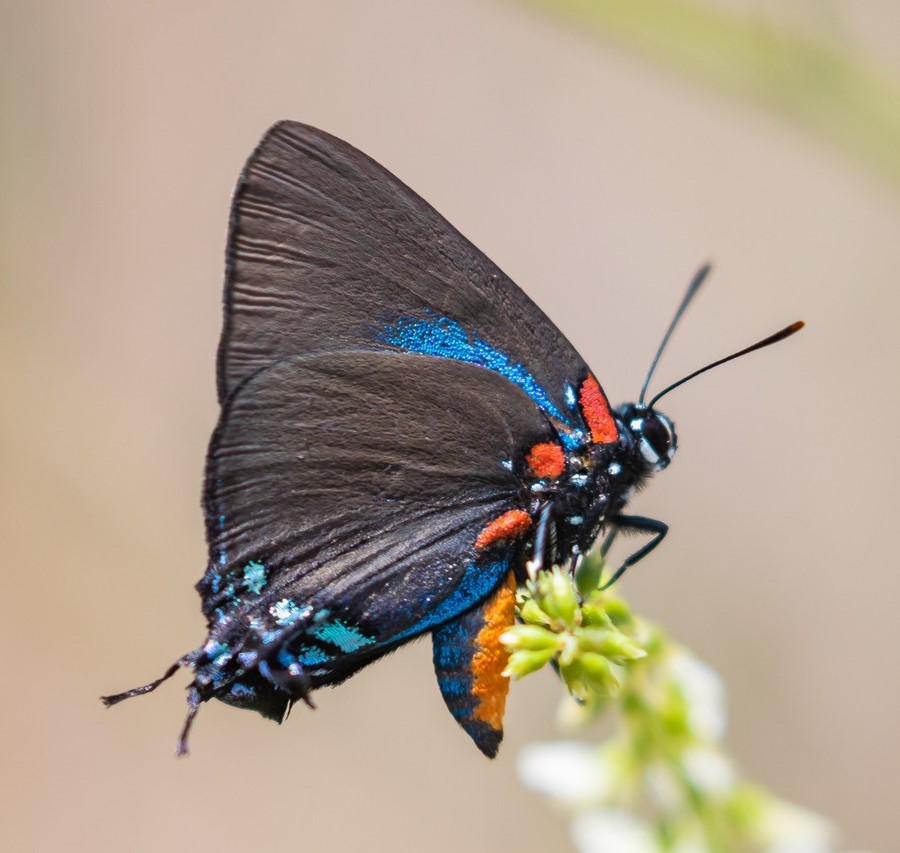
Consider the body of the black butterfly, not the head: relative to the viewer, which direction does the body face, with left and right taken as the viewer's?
facing to the right of the viewer
